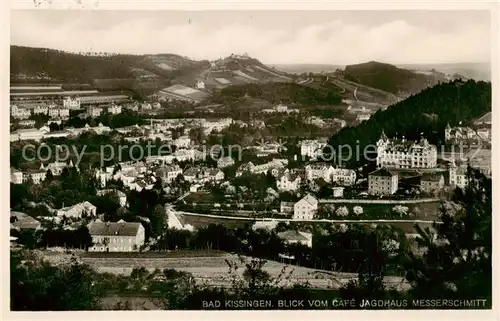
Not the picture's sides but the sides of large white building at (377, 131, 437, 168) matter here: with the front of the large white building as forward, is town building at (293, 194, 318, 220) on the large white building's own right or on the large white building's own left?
on the large white building's own right

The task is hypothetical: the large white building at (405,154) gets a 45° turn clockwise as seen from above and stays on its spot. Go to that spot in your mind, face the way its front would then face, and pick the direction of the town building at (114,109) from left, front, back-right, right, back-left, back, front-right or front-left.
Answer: front-right

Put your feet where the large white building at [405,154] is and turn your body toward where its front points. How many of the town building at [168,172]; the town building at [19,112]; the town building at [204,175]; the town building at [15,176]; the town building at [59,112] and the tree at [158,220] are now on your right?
6

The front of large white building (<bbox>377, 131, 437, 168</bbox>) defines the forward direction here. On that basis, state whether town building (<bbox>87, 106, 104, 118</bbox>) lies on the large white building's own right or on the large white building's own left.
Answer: on the large white building's own right

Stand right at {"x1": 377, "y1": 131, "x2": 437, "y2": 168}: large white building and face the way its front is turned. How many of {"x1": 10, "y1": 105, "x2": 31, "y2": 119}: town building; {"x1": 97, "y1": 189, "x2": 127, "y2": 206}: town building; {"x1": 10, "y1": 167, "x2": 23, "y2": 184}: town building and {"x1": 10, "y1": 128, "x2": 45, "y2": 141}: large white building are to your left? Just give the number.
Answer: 0

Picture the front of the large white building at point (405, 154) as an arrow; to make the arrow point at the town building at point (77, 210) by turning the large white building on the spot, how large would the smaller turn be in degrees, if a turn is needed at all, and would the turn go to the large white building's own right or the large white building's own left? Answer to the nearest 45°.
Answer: approximately 90° to the large white building's own right

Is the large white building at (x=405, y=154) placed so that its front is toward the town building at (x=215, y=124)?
no

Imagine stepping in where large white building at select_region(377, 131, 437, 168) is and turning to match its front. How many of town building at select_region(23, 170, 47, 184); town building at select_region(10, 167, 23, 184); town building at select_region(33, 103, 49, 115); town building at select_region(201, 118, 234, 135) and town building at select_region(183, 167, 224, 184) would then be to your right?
5

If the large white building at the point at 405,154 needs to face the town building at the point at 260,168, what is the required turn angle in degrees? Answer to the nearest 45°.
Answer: approximately 90° to its right

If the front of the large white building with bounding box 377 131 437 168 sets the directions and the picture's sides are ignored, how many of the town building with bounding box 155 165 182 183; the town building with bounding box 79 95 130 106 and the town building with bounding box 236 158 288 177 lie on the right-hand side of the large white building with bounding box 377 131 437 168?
3

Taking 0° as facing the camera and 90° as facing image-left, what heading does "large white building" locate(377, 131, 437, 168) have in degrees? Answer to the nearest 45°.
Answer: approximately 0°

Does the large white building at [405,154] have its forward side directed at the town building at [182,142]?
no

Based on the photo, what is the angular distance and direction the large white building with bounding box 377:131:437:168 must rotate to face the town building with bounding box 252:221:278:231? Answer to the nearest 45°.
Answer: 0° — it already faces it

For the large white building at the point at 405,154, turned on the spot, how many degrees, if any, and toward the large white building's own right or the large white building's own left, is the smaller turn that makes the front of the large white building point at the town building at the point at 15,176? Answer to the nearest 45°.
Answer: approximately 90° to the large white building's own right
